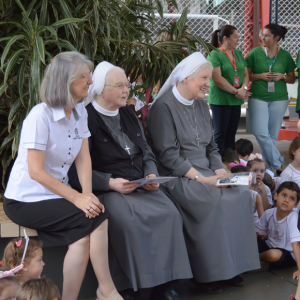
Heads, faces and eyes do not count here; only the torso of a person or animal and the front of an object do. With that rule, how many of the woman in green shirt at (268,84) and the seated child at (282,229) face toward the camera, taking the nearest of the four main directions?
2

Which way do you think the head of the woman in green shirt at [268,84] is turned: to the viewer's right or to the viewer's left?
to the viewer's left

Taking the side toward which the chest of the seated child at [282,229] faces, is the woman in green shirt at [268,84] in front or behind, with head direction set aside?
behind

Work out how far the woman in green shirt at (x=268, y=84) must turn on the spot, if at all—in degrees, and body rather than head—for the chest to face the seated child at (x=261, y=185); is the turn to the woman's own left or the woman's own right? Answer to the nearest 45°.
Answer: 0° — they already face them

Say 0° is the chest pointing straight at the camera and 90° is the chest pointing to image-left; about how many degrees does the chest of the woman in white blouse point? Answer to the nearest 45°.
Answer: approximately 315°

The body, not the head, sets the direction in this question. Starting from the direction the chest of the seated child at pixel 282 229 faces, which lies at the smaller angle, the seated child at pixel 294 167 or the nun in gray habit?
the nun in gray habit

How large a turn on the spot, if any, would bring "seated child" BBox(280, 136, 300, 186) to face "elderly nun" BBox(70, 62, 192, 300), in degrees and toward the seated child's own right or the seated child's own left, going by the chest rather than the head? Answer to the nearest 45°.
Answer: approximately 90° to the seated child's own right

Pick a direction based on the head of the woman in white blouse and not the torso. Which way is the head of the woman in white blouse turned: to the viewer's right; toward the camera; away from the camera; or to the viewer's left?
to the viewer's right

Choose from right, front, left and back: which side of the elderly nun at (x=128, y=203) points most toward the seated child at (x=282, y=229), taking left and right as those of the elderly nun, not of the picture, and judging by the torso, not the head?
left

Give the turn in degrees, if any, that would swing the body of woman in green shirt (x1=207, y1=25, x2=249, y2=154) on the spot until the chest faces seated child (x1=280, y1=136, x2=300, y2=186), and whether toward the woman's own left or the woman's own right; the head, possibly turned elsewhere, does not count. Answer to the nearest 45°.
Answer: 0° — they already face them

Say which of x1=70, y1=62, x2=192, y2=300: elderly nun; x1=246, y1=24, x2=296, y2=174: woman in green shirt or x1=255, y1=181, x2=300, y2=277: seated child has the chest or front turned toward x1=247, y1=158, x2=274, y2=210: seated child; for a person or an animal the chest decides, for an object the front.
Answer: the woman in green shirt
